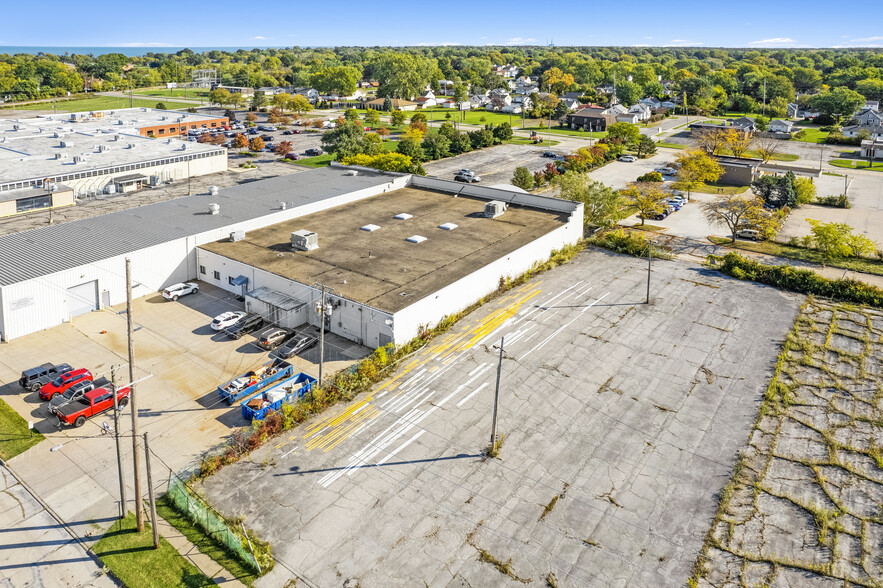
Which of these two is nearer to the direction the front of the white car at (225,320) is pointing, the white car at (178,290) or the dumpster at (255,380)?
the white car

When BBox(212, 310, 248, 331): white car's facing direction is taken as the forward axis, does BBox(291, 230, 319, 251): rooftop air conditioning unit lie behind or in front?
in front

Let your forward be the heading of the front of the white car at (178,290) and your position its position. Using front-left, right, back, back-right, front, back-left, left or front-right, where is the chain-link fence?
back-right

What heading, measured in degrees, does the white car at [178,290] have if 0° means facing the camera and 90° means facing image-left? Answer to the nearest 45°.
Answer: approximately 225°

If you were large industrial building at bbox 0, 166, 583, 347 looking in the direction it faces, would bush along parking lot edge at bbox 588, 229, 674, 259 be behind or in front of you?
behind
